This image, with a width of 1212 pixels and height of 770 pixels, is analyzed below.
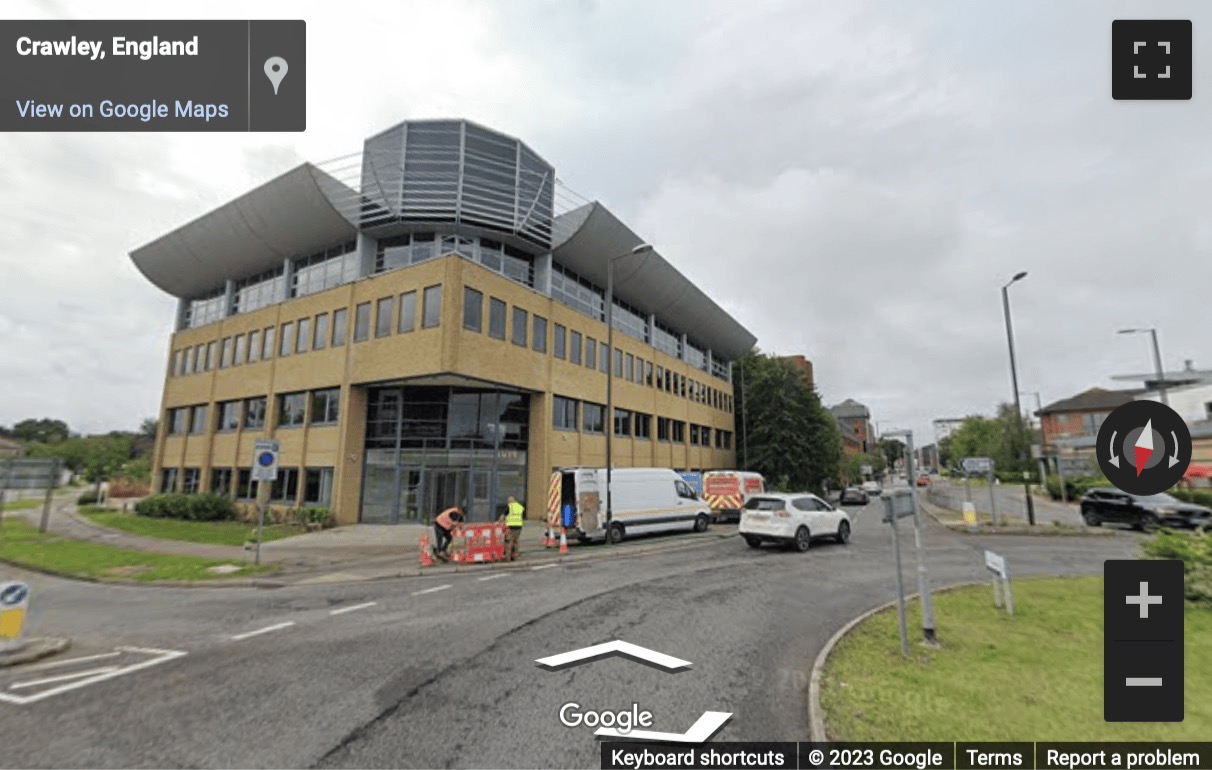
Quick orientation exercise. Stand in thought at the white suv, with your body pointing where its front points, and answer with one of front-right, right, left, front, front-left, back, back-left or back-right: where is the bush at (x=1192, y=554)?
right

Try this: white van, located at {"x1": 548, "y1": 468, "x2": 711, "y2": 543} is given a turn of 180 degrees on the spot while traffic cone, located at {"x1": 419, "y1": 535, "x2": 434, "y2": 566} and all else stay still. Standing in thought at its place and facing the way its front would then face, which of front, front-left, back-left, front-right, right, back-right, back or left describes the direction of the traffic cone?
front

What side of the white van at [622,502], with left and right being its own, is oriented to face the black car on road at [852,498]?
front

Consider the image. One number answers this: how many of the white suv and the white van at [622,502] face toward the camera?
0

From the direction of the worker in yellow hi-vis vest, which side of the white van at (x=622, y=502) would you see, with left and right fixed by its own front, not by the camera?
back

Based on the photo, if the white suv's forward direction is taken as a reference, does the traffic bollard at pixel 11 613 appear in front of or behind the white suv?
behind

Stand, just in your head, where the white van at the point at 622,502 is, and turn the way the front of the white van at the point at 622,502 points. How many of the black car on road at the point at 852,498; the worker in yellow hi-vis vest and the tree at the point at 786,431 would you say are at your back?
1

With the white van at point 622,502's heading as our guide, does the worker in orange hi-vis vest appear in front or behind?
behind

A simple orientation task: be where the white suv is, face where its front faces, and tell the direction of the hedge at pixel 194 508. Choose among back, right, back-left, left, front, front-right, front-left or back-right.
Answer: back-left

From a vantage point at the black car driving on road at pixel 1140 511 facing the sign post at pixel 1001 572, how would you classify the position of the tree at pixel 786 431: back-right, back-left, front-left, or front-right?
back-right

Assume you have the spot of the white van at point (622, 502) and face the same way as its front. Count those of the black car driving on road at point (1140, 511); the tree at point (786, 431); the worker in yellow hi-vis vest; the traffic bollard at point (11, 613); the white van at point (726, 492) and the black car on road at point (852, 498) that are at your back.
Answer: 2

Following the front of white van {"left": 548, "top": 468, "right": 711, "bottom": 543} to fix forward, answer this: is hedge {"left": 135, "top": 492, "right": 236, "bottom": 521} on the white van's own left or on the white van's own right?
on the white van's own left

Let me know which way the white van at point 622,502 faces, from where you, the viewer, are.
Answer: facing away from the viewer and to the right of the viewer
